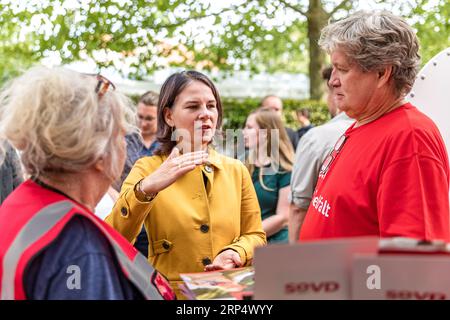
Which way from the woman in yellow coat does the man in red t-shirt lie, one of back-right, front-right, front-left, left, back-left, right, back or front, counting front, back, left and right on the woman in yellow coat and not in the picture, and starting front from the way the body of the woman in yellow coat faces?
front

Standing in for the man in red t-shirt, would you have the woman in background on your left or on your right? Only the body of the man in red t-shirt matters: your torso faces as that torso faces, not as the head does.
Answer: on your right

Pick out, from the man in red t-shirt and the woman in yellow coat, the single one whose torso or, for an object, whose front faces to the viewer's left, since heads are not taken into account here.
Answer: the man in red t-shirt

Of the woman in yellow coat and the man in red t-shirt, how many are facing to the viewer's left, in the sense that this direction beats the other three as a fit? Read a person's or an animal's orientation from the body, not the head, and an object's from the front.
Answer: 1

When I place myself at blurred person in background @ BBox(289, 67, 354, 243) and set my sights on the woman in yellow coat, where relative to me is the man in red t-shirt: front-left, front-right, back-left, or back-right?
front-left

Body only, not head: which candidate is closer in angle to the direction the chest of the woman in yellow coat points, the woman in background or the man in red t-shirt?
the man in red t-shirt

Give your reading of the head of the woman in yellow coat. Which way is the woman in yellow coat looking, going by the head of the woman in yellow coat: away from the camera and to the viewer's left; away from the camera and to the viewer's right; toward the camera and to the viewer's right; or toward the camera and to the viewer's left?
toward the camera and to the viewer's right

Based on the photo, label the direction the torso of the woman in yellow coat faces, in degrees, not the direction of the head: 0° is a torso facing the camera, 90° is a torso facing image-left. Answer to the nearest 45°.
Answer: approximately 315°

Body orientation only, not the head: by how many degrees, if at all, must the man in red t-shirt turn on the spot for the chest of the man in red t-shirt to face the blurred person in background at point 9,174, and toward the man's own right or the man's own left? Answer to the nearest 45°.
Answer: approximately 45° to the man's own right

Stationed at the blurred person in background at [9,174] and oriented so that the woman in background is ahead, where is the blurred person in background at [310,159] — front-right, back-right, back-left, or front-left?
front-right

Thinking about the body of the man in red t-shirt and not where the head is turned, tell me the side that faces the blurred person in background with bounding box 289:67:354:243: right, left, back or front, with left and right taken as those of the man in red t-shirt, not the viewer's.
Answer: right

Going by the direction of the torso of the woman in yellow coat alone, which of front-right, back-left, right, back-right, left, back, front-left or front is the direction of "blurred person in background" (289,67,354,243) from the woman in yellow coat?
left

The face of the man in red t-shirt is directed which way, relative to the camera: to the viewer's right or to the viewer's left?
to the viewer's left

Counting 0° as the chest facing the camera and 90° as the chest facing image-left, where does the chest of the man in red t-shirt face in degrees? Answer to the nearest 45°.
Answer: approximately 90°

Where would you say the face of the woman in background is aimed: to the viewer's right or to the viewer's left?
to the viewer's left

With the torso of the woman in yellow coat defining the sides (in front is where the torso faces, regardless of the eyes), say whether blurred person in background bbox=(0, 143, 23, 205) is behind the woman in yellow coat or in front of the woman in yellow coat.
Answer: behind
